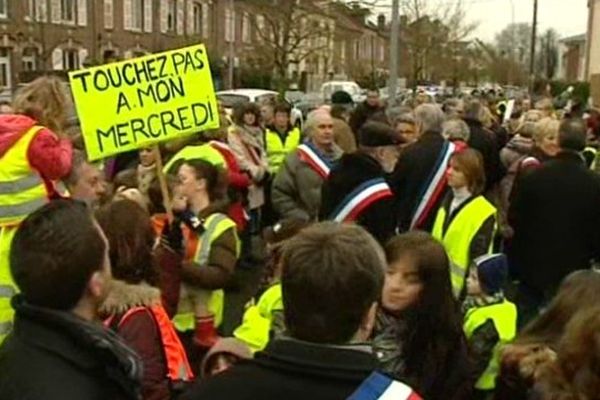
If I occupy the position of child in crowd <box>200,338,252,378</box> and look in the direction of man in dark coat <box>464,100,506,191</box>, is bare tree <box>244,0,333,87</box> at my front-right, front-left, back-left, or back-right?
front-left

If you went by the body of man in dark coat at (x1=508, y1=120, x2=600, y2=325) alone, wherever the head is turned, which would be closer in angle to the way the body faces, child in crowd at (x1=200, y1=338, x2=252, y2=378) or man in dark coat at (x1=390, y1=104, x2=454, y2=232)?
the man in dark coat

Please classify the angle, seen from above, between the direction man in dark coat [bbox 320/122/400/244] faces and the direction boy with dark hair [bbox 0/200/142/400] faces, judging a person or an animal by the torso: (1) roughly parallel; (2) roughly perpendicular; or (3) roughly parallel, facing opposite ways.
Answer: roughly parallel

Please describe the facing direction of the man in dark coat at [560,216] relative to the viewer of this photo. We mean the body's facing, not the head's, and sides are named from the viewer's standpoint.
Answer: facing away from the viewer

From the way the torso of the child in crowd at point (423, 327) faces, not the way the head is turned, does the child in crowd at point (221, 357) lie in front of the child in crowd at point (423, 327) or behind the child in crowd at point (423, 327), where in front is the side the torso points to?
in front

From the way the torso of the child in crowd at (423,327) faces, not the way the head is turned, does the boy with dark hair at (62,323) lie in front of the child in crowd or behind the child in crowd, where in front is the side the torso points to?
in front

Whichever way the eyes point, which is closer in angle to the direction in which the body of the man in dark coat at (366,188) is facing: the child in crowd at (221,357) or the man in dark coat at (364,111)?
the man in dark coat

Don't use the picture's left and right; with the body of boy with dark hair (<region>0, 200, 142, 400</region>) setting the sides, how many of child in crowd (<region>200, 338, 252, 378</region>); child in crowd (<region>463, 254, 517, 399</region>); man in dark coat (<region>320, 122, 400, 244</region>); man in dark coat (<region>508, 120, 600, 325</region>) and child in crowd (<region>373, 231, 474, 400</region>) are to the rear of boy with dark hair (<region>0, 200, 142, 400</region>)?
0

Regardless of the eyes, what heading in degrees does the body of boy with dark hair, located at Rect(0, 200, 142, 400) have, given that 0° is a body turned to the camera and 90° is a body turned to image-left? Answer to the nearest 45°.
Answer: approximately 225°

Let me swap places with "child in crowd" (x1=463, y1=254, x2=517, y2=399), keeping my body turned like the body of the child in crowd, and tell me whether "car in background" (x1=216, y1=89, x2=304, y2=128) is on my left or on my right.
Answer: on my right
